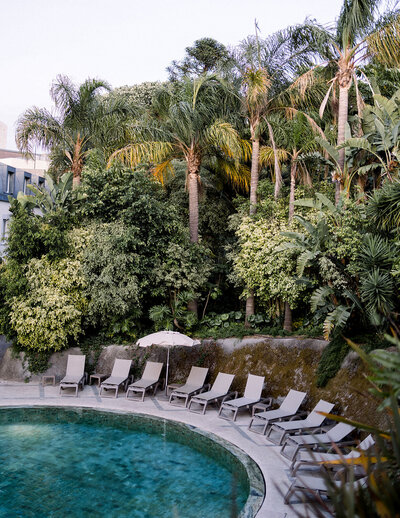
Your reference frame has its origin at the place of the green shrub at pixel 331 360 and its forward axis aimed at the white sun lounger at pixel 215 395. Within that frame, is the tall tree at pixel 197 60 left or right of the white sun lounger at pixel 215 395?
right

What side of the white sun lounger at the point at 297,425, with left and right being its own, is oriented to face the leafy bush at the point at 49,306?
right

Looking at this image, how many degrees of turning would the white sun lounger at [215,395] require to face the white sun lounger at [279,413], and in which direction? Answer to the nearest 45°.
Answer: approximately 90° to its left

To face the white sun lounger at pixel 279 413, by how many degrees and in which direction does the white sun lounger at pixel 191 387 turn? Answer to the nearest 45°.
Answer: approximately 90° to its left
